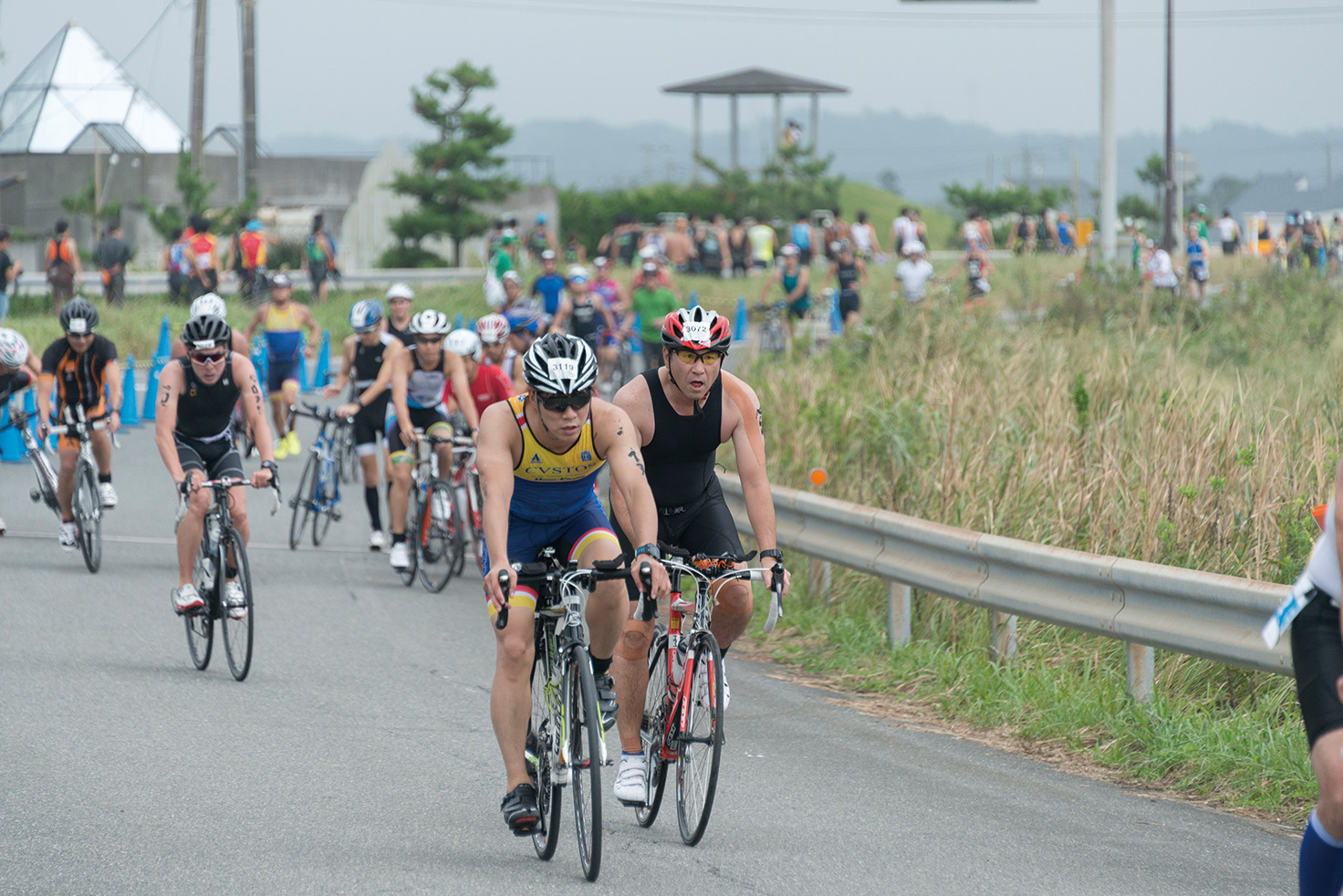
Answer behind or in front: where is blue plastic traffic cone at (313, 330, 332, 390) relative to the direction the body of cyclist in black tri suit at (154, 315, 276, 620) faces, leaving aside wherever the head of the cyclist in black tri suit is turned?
behind

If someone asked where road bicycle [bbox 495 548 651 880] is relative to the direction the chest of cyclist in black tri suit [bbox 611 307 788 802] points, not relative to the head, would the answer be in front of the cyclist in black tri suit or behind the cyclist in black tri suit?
in front

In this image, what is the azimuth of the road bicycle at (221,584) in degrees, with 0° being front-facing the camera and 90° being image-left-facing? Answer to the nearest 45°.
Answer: approximately 0°

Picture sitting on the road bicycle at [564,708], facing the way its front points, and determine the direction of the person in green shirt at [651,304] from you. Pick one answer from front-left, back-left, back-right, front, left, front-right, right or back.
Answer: back

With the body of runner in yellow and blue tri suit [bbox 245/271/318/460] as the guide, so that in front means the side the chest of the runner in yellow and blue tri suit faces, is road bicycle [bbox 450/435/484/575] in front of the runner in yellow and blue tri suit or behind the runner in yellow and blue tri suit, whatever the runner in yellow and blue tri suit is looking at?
in front

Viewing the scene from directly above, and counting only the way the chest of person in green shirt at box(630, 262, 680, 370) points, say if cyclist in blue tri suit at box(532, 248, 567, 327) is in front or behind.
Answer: behind

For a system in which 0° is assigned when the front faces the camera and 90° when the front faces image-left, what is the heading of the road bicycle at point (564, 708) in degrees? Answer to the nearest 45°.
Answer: approximately 0°

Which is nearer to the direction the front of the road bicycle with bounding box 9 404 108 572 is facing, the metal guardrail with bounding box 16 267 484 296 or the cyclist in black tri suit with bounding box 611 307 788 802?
the cyclist in black tri suit

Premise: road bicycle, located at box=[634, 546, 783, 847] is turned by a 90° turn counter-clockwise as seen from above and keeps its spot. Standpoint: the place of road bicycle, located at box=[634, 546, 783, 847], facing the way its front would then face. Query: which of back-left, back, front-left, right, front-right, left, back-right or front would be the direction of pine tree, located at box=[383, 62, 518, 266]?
left

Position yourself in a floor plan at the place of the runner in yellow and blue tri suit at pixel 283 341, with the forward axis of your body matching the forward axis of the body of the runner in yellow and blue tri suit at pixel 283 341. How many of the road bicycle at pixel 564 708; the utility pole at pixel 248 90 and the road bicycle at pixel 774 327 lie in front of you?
1

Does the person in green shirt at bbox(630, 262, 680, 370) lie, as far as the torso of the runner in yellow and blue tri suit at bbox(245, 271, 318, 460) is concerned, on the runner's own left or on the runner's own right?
on the runner's own left
